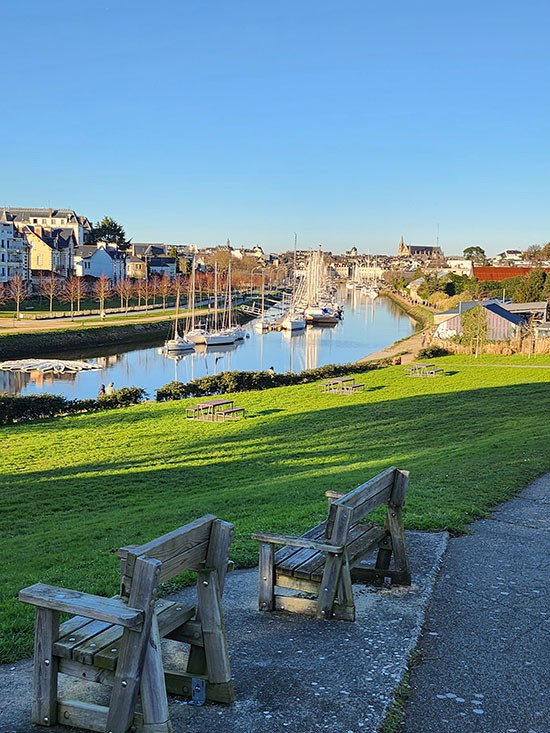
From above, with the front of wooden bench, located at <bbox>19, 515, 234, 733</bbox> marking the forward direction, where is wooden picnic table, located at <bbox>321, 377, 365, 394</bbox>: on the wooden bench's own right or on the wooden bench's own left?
on the wooden bench's own right

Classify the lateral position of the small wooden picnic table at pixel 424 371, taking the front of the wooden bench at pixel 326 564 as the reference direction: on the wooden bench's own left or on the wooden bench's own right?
on the wooden bench's own right

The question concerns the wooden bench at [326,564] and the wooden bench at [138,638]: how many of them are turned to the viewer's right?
0
